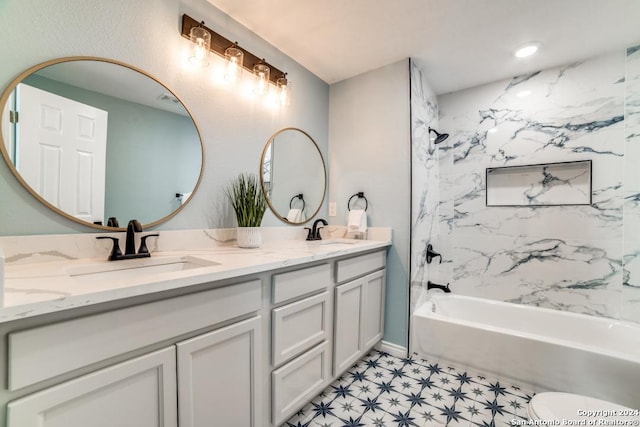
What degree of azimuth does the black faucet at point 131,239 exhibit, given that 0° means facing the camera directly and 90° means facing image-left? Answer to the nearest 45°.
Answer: approximately 315°

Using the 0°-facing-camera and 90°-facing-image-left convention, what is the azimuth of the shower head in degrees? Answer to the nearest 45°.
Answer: approximately 315°

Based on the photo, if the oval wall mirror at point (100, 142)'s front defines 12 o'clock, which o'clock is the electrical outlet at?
The electrical outlet is roughly at 10 o'clock from the oval wall mirror.

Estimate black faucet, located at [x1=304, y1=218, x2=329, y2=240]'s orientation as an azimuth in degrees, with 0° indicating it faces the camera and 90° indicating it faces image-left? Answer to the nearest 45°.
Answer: approximately 315°

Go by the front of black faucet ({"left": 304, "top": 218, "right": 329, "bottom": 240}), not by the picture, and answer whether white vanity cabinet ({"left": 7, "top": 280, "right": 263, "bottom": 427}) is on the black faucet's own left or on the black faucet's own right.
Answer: on the black faucet's own right

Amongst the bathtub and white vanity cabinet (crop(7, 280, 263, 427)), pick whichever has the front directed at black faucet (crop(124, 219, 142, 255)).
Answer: the bathtub

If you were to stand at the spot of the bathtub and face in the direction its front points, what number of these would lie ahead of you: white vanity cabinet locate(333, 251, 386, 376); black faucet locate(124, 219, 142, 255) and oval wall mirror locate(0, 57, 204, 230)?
3
